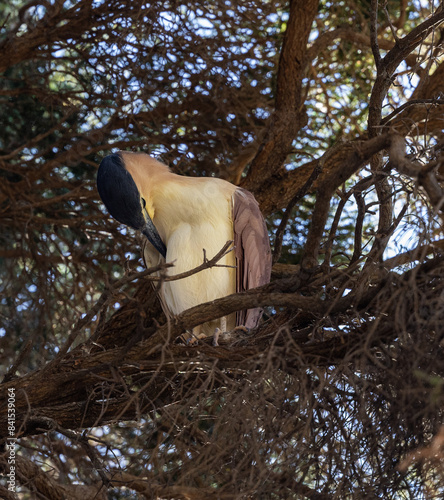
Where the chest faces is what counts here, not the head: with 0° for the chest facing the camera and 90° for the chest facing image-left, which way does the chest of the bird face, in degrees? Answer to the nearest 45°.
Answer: approximately 45°
